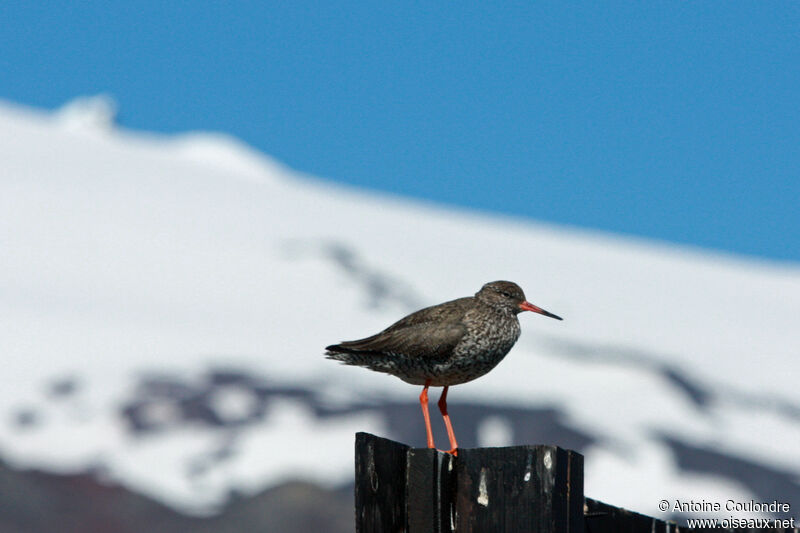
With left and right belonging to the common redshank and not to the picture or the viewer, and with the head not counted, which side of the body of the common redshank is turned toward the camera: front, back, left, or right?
right
